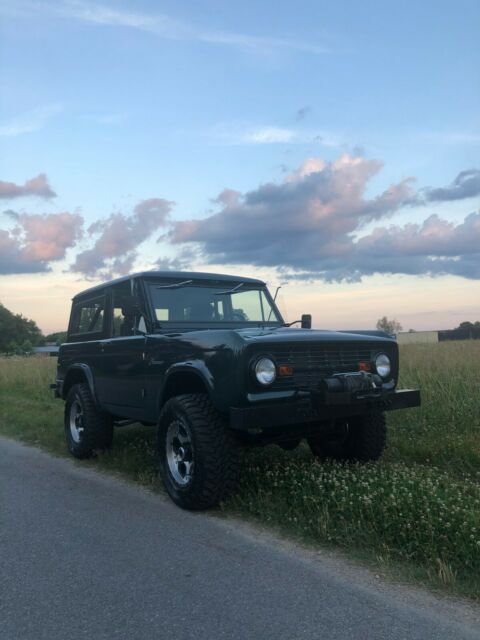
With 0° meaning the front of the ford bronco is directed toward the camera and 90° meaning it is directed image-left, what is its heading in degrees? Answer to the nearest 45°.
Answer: approximately 315°
